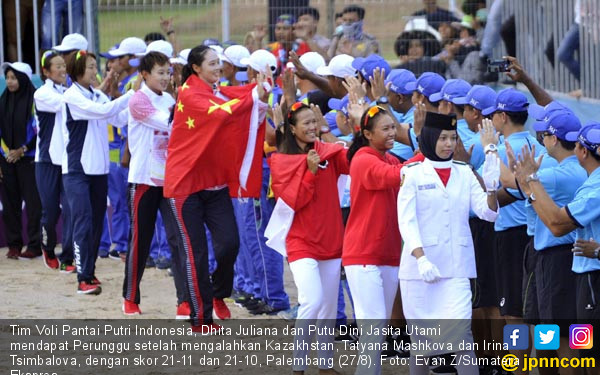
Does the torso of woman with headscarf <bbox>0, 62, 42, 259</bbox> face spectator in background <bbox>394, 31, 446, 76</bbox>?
no

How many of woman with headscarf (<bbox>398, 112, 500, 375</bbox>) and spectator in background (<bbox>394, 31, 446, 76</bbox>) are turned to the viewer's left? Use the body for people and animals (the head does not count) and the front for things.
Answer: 0

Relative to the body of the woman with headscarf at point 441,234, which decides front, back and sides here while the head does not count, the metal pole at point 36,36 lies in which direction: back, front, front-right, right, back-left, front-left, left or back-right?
back

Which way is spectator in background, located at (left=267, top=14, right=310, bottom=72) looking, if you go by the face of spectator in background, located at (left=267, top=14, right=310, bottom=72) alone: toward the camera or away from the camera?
toward the camera

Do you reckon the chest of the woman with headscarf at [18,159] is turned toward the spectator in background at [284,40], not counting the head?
no

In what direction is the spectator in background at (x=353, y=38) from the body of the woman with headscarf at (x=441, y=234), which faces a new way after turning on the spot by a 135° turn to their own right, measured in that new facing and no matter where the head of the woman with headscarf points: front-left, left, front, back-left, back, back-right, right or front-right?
right

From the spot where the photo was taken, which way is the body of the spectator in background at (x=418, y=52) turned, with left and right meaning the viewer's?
facing the viewer

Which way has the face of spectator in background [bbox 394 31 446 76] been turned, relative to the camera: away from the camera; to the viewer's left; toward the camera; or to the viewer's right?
toward the camera

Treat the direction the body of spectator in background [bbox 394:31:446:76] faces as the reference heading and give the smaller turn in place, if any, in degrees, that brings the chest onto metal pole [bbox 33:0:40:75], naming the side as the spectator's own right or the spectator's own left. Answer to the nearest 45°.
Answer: approximately 90° to the spectator's own right

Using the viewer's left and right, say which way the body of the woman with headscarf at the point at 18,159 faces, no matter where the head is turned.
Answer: facing the viewer and to the left of the viewer

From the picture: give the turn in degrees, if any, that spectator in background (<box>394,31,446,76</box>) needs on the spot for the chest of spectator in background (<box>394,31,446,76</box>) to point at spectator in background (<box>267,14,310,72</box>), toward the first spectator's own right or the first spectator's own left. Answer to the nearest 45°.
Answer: approximately 90° to the first spectator's own right

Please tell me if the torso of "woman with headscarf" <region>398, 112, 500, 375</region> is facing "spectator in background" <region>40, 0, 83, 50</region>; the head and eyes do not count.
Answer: no

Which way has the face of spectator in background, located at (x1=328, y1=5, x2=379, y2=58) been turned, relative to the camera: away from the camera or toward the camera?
toward the camera

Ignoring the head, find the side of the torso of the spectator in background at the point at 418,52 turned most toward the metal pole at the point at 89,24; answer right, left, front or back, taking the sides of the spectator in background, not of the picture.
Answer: right

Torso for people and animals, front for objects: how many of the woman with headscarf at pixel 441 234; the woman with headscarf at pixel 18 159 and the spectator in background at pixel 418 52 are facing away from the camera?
0
